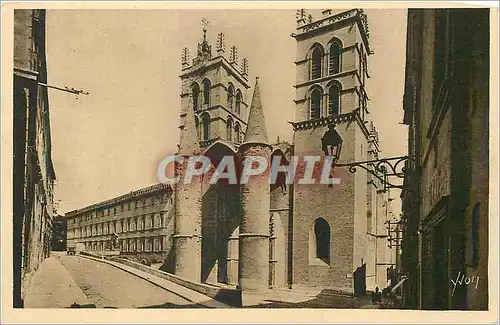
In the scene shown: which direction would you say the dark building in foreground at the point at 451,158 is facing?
to the viewer's left

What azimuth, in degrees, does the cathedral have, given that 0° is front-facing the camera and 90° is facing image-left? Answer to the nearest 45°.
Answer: approximately 45°
